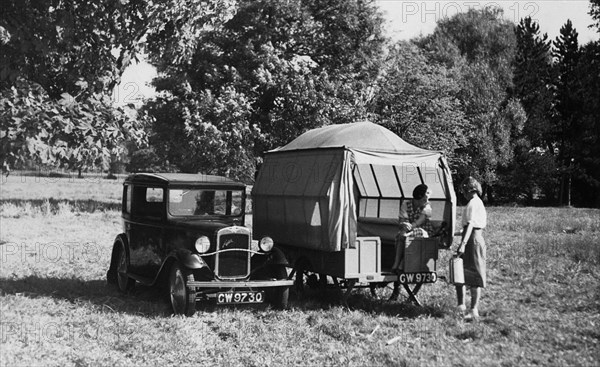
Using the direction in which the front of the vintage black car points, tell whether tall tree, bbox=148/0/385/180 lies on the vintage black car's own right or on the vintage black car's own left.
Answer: on the vintage black car's own left

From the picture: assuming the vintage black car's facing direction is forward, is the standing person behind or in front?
in front

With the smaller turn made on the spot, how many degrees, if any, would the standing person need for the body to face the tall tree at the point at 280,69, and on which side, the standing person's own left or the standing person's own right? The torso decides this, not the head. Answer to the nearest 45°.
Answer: approximately 45° to the standing person's own right

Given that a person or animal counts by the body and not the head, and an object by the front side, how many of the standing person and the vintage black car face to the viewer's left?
1

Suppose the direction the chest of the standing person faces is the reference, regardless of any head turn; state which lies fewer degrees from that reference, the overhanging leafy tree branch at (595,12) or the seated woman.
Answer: the seated woman

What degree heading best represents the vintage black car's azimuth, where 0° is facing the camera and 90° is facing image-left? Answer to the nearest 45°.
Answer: approximately 315°

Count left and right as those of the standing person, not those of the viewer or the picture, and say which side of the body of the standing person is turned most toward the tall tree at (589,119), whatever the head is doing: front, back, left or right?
right

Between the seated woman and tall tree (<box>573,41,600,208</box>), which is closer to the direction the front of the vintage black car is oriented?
the seated woman

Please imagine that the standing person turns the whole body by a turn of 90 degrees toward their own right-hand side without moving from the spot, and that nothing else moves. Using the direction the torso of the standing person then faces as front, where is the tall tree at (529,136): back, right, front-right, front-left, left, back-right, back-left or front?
front

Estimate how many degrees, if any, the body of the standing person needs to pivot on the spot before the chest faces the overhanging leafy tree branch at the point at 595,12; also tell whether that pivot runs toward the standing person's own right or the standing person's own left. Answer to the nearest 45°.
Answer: approximately 90° to the standing person's own right

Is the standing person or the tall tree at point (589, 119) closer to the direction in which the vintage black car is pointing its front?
the standing person

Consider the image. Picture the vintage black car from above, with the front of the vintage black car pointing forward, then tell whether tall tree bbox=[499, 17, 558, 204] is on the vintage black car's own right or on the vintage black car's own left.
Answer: on the vintage black car's own left

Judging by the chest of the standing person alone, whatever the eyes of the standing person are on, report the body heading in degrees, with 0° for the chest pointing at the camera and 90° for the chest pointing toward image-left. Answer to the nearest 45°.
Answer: approximately 90°
